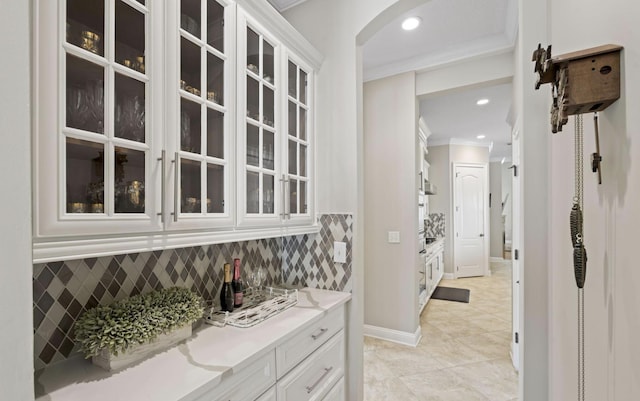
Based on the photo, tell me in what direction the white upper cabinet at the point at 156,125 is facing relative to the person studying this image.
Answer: facing the viewer and to the right of the viewer

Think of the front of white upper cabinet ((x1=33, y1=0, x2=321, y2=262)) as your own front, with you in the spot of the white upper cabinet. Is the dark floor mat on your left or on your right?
on your left

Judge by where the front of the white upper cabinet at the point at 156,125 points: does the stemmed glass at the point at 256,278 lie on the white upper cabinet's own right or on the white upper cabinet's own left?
on the white upper cabinet's own left

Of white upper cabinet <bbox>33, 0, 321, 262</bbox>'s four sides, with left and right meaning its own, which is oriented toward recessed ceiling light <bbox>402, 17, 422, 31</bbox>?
left
